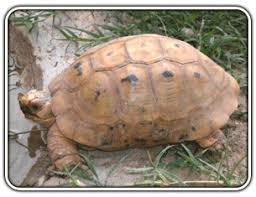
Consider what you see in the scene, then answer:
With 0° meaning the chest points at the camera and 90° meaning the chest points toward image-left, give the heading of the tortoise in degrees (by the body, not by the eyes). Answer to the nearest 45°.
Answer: approximately 90°

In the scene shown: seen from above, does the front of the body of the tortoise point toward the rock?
no
